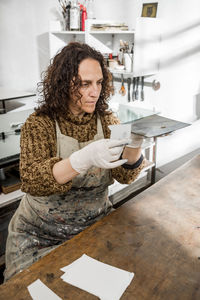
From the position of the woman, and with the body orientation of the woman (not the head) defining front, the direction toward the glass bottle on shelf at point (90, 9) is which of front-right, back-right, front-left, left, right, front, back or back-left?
back-left

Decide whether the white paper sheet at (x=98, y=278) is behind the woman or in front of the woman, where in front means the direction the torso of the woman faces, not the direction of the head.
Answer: in front

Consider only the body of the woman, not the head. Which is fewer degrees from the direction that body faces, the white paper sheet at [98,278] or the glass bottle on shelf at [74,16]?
the white paper sheet

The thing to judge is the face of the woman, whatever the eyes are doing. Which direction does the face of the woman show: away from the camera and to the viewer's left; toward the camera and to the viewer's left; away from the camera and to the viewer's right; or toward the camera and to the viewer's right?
toward the camera and to the viewer's right

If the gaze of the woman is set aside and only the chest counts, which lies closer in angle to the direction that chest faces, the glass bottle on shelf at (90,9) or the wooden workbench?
the wooden workbench

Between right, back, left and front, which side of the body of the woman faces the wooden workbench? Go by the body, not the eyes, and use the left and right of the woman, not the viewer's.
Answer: front

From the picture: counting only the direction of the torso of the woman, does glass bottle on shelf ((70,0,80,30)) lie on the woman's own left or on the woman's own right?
on the woman's own left

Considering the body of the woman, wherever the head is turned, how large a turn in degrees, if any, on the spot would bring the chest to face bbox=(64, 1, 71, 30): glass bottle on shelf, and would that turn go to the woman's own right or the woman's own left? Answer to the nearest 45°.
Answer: approximately 135° to the woman's own left

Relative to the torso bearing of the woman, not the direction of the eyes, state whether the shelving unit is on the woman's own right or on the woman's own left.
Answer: on the woman's own left

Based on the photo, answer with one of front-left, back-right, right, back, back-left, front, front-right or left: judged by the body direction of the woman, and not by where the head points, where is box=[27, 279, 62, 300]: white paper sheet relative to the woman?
front-right

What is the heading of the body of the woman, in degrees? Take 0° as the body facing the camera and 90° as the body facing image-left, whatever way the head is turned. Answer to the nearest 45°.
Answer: approximately 315°
